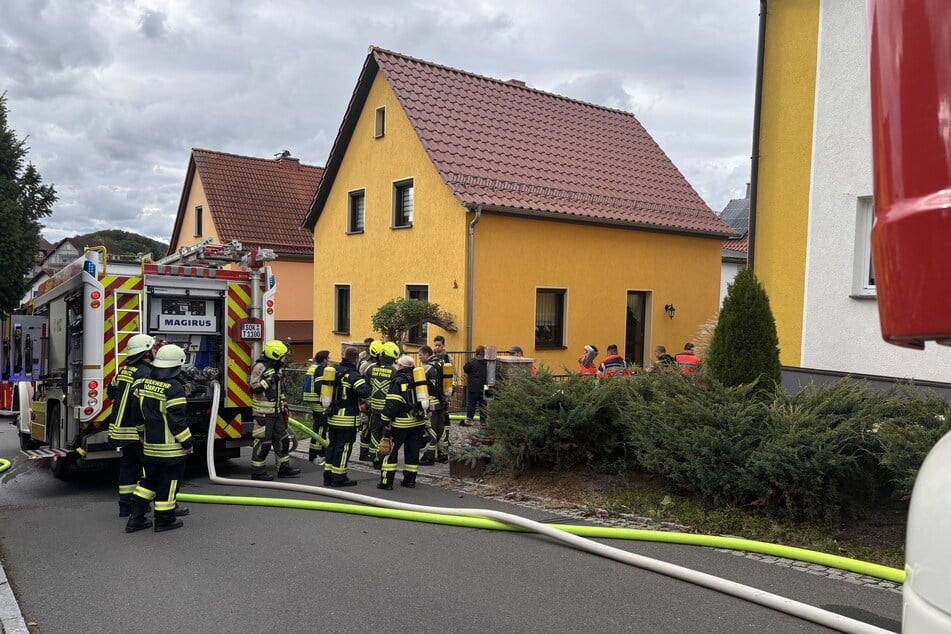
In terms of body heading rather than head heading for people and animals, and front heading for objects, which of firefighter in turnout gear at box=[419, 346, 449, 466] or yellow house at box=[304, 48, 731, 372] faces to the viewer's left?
the firefighter in turnout gear

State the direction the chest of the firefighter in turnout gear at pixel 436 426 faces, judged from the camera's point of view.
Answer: to the viewer's left

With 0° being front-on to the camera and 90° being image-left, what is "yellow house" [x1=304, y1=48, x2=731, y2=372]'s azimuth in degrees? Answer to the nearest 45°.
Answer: approximately 315°

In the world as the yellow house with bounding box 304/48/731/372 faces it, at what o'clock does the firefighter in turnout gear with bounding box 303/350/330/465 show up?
The firefighter in turnout gear is roughly at 2 o'clock from the yellow house.

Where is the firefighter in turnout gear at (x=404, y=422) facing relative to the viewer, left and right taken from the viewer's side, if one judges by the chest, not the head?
facing away from the viewer and to the left of the viewer

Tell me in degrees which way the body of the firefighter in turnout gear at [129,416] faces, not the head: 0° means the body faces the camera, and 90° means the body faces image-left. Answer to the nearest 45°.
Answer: approximately 225°

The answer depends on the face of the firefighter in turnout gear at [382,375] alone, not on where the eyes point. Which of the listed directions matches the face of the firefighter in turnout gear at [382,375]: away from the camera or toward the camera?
away from the camera

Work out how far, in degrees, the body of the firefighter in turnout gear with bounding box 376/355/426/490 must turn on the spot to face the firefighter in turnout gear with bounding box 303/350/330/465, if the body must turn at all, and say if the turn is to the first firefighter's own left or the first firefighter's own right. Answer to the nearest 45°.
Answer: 0° — they already face them

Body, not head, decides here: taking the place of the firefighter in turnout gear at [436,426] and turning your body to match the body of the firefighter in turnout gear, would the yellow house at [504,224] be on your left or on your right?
on your right

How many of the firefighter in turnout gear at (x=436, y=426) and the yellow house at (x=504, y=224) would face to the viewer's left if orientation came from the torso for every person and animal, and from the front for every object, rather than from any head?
1
